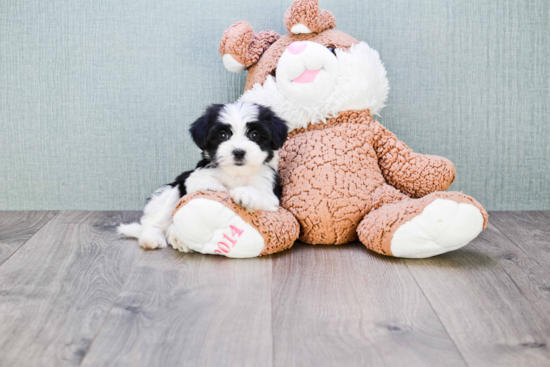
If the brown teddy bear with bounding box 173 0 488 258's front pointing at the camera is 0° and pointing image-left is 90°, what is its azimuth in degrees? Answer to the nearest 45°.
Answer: approximately 0°

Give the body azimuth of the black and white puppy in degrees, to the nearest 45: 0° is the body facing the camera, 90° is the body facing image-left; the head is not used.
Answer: approximately 315°
